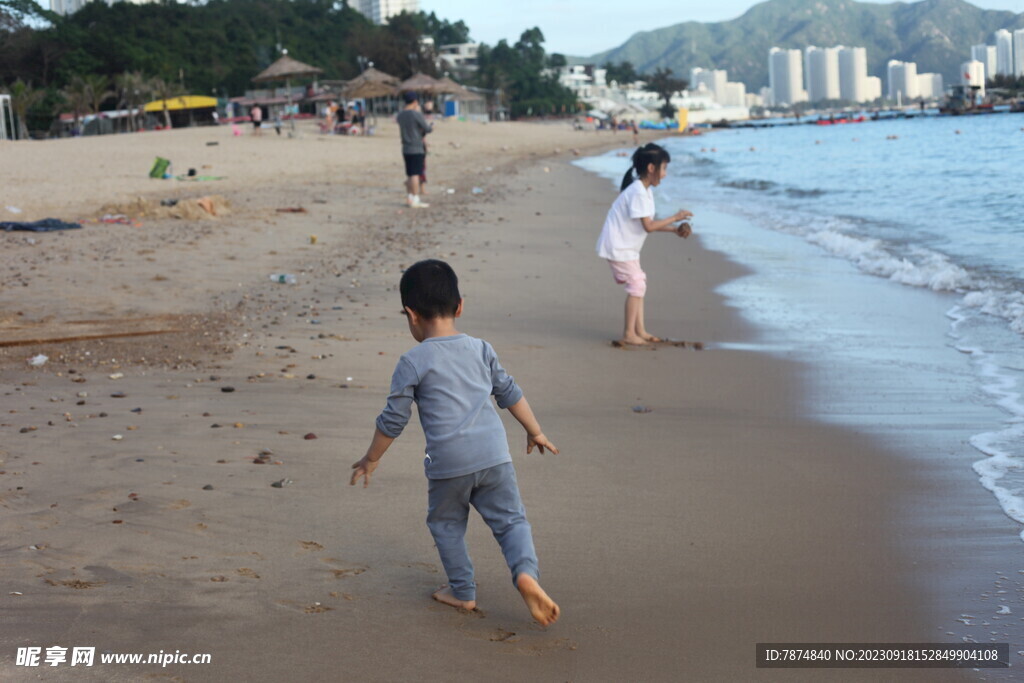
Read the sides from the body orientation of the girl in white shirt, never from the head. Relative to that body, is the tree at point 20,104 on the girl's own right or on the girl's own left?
on the girl's own left

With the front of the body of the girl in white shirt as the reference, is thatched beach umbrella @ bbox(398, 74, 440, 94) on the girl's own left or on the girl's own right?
on the girl's own left

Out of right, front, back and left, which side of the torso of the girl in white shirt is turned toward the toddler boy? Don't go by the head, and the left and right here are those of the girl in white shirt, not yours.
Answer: right

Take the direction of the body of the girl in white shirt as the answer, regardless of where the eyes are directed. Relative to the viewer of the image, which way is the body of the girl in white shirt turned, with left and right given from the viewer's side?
facing to the right of the viewer

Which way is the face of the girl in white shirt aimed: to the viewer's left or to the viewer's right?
to the viewer's right

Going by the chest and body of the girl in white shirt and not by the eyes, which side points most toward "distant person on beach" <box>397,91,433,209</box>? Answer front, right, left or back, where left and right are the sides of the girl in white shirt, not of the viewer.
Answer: left

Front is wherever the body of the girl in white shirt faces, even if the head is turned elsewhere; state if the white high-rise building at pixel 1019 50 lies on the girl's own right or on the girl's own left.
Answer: on the girl's own left

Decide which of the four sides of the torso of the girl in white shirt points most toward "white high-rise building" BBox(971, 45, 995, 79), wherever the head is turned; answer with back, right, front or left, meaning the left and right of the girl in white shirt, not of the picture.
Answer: left

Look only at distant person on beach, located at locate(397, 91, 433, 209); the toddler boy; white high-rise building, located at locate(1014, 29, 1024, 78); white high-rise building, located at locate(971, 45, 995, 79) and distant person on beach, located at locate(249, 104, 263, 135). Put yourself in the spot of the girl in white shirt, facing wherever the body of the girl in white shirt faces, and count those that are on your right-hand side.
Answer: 1

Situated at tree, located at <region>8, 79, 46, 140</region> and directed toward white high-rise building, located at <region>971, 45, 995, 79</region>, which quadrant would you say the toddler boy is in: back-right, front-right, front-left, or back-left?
back-right

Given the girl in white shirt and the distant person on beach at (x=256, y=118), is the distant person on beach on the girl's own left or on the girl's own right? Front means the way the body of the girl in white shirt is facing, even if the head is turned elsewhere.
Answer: on the girl's own left

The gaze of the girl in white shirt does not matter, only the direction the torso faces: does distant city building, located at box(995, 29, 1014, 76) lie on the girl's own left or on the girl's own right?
on the girl's own left
